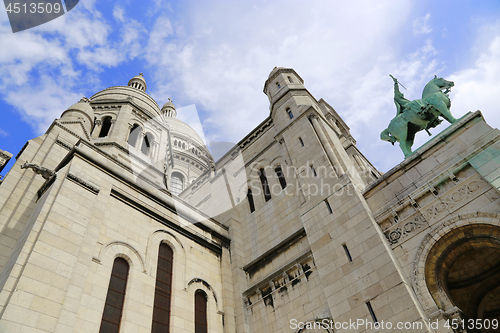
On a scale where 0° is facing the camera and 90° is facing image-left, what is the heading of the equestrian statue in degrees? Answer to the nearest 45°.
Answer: approximately 270°
